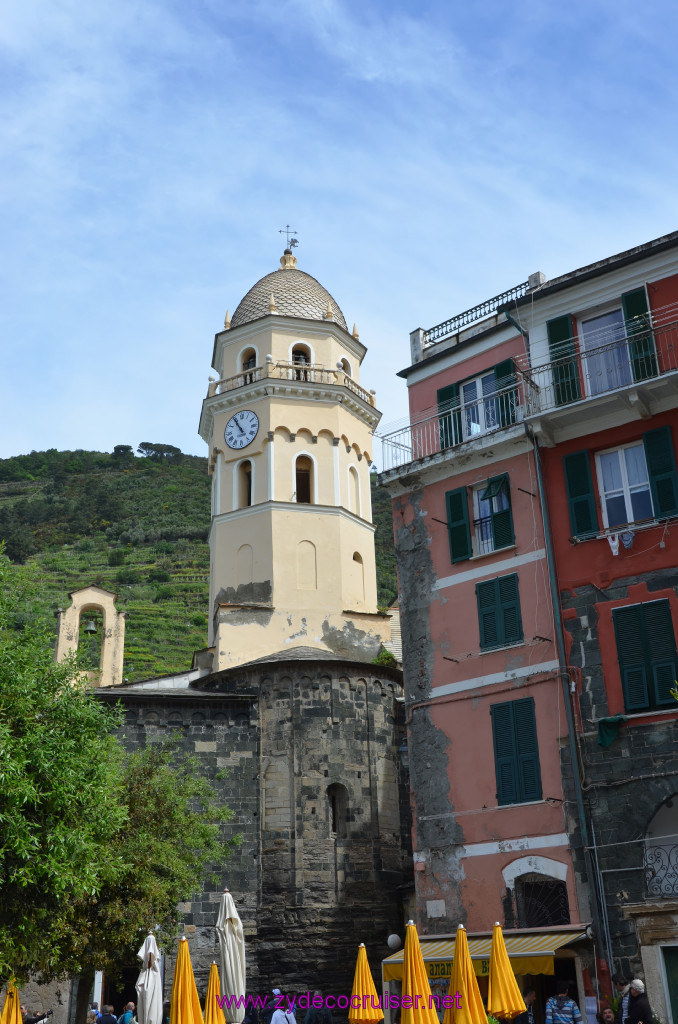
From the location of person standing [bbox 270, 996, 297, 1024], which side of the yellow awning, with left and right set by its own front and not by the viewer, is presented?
right

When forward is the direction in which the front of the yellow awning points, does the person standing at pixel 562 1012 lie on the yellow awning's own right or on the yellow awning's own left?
on the yellow awning's own left

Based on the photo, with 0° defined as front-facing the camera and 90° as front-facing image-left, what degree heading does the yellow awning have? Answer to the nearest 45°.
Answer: approximately 45°

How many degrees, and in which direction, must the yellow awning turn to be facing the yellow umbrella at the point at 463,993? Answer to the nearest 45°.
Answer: approximately 45° to its left

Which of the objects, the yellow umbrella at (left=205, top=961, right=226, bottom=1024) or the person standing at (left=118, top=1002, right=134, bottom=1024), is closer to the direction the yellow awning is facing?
the yellow umbrella
